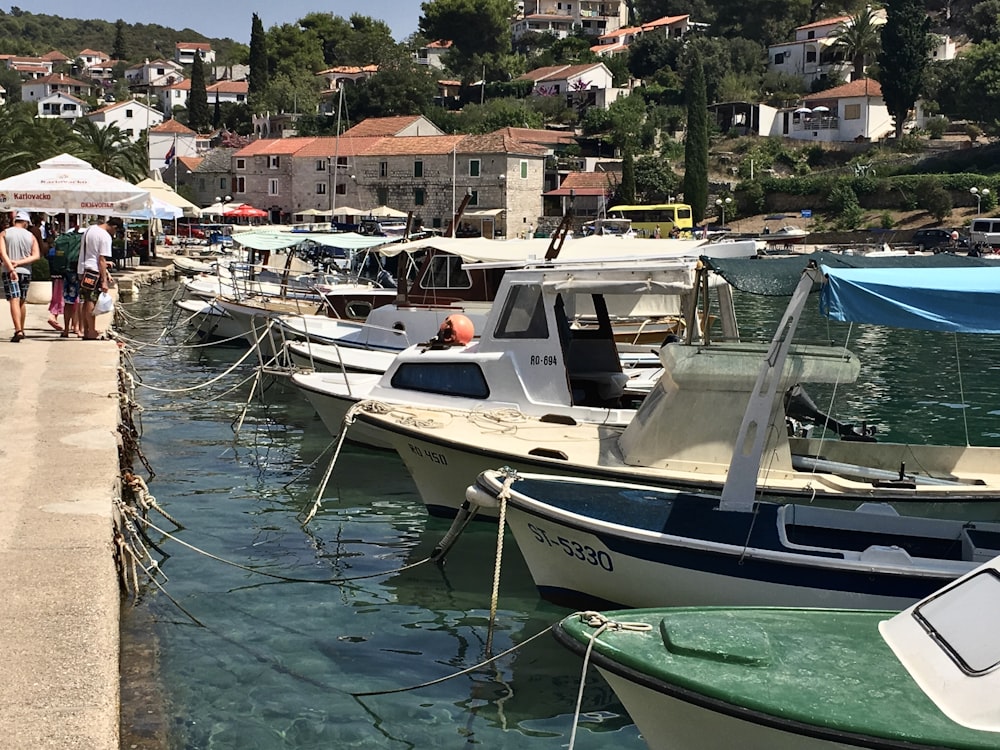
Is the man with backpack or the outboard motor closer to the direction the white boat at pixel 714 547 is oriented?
the man with backpack

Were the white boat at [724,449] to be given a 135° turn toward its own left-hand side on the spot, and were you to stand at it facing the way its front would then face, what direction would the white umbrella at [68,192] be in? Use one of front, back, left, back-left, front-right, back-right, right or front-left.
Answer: back

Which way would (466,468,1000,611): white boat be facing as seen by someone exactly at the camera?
facing to the left of the viewer

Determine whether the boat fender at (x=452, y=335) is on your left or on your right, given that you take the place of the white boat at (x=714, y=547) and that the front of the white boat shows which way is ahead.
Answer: on your right

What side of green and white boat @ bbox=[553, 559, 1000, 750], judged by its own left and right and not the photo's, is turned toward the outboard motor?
right

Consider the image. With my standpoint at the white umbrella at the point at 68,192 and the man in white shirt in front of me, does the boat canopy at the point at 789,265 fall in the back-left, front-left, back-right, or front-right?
front-left

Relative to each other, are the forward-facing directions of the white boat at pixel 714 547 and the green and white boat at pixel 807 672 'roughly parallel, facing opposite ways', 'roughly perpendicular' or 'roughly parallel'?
roughly parallel

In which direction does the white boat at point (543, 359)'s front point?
to the viewer's left

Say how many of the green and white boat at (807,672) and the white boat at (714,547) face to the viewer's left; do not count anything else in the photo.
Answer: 2

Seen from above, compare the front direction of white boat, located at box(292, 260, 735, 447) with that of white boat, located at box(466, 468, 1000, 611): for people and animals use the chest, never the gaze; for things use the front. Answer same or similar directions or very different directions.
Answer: same or similar directions

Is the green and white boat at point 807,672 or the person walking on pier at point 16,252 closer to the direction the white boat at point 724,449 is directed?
the person walking on pier

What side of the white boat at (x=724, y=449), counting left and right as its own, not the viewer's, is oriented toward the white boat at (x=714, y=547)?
left

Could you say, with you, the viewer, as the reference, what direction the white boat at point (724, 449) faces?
facing to the left of the viewer

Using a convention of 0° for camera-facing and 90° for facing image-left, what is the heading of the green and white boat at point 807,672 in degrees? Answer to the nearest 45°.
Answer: approximately 90°

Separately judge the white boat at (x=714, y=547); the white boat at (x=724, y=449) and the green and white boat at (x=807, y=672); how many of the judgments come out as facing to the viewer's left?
3

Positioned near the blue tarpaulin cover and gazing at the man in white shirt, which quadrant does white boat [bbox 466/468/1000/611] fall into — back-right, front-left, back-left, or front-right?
front-left
